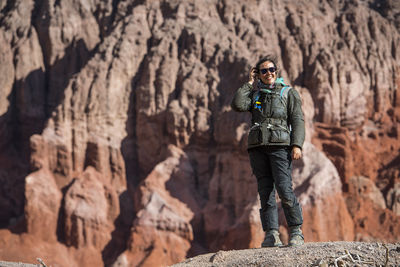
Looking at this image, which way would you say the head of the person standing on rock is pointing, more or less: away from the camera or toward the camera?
toward the camera

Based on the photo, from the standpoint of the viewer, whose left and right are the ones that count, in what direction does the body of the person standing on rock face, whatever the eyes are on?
facing the viewer
